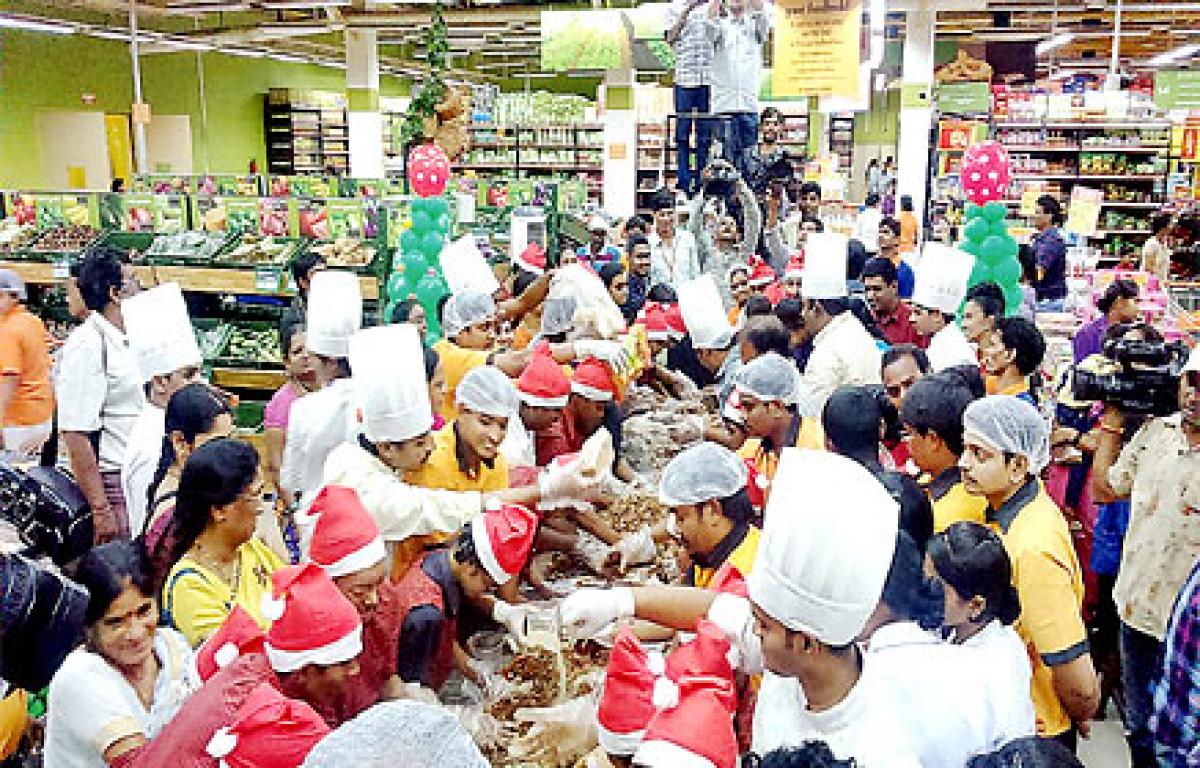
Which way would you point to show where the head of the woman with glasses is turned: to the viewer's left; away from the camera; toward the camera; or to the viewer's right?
to the viewer's right

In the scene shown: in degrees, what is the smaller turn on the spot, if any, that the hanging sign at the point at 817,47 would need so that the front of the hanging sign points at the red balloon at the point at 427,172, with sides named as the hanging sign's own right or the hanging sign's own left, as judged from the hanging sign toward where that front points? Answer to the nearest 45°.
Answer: approximately 45° to the hanging sign's own right

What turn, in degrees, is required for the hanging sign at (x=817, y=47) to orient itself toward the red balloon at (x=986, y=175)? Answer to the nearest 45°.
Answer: approximately 90° to its left

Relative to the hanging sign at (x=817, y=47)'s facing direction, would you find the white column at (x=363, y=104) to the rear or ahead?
to the rear

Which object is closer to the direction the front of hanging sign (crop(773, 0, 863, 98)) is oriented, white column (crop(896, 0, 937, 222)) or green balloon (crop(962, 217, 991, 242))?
the green balloon

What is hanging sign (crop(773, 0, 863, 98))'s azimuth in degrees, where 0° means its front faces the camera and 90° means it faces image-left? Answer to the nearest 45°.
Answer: approximately 0°

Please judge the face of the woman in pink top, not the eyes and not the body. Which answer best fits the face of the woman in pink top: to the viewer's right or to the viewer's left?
to the viewer's right
